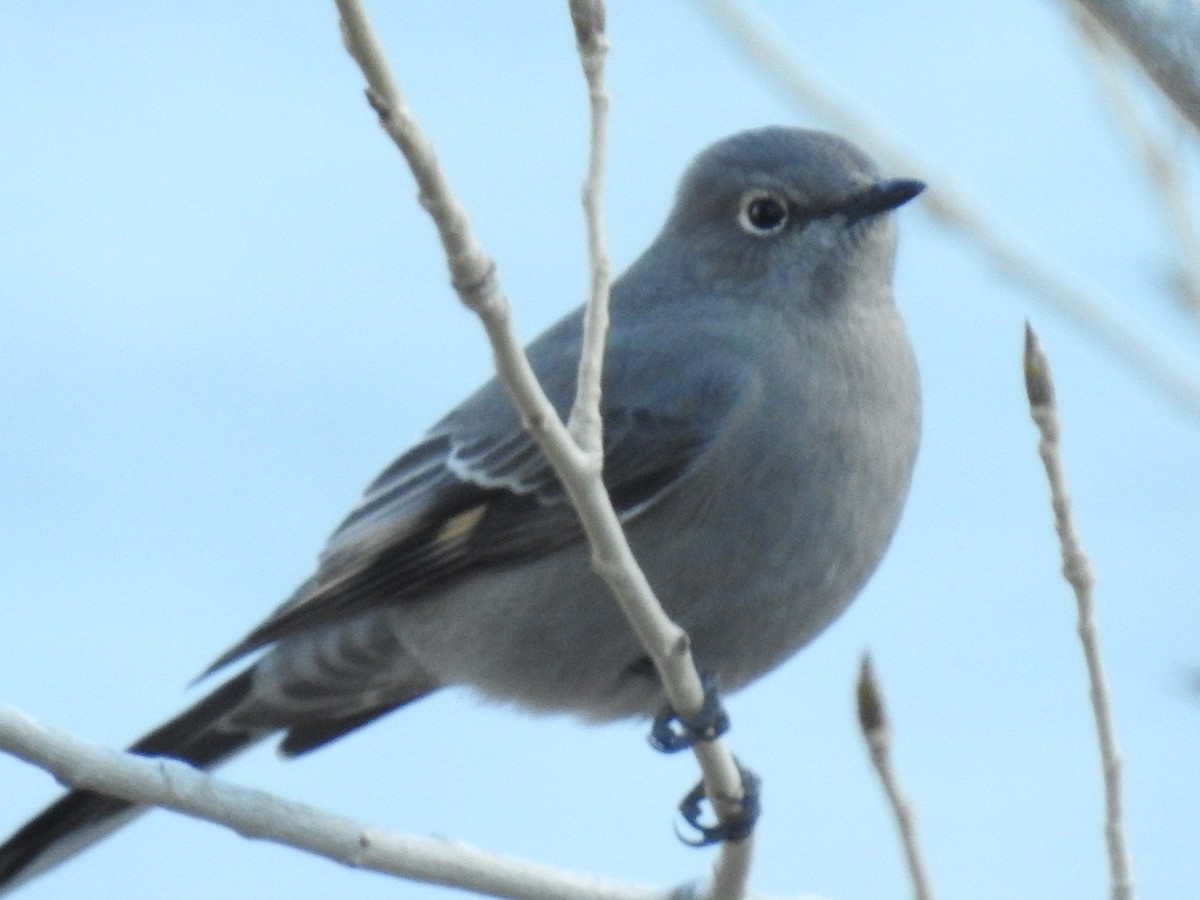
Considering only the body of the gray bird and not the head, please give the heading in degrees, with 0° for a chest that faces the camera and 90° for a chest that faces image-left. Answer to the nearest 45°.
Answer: approximately 270°
